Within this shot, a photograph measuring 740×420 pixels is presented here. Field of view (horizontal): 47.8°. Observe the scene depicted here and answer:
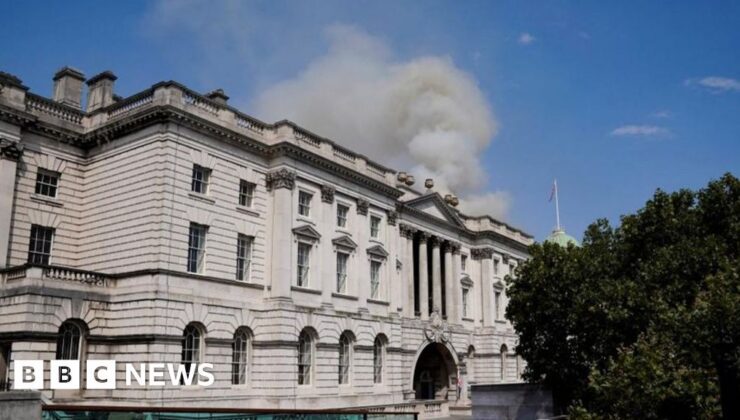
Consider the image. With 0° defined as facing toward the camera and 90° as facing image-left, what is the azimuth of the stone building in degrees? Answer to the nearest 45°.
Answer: approximately 315°
